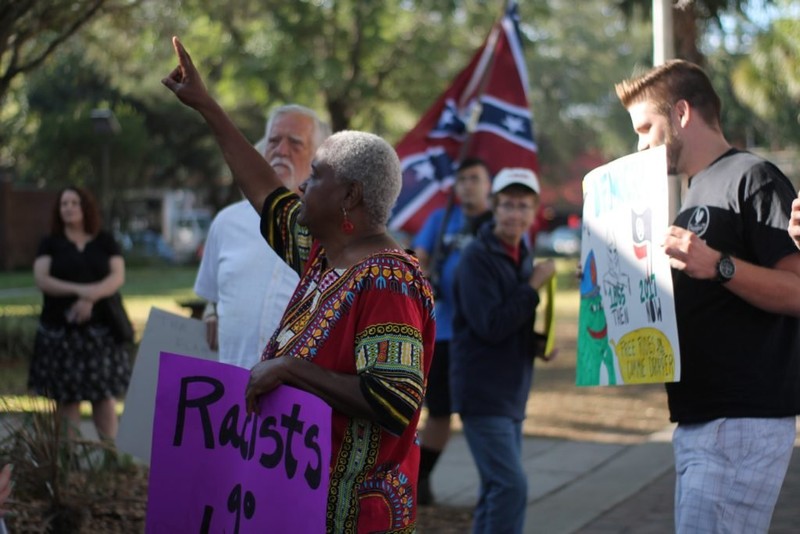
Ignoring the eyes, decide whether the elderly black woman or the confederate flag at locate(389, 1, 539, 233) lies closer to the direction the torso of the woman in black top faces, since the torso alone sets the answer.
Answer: the elderly black woman

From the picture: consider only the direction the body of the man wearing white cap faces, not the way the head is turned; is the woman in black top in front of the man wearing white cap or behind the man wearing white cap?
behind

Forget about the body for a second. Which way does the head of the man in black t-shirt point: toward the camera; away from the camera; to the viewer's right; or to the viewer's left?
to the viewer's left

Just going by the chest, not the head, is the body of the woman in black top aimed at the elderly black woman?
yes

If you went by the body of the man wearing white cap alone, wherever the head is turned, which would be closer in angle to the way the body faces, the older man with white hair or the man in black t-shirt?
the man in black t-shirt

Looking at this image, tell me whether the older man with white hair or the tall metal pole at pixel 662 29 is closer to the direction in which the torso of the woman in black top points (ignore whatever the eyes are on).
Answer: the older man with white hair

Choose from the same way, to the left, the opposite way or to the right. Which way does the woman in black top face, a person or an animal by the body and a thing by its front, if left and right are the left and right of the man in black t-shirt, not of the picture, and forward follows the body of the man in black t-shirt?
to the left

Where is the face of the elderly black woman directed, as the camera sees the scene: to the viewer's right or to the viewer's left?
to the viewer's left

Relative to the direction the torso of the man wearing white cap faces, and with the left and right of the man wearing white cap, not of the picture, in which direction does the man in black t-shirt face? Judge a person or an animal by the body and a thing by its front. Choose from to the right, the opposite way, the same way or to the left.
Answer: to the right
